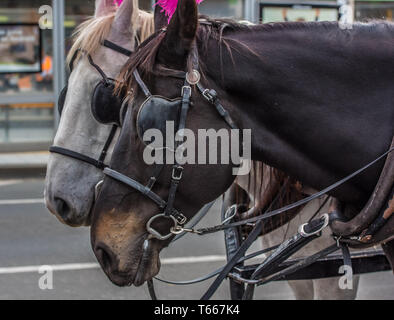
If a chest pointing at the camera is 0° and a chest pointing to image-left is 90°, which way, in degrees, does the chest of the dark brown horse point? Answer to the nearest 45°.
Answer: approximately 90°
